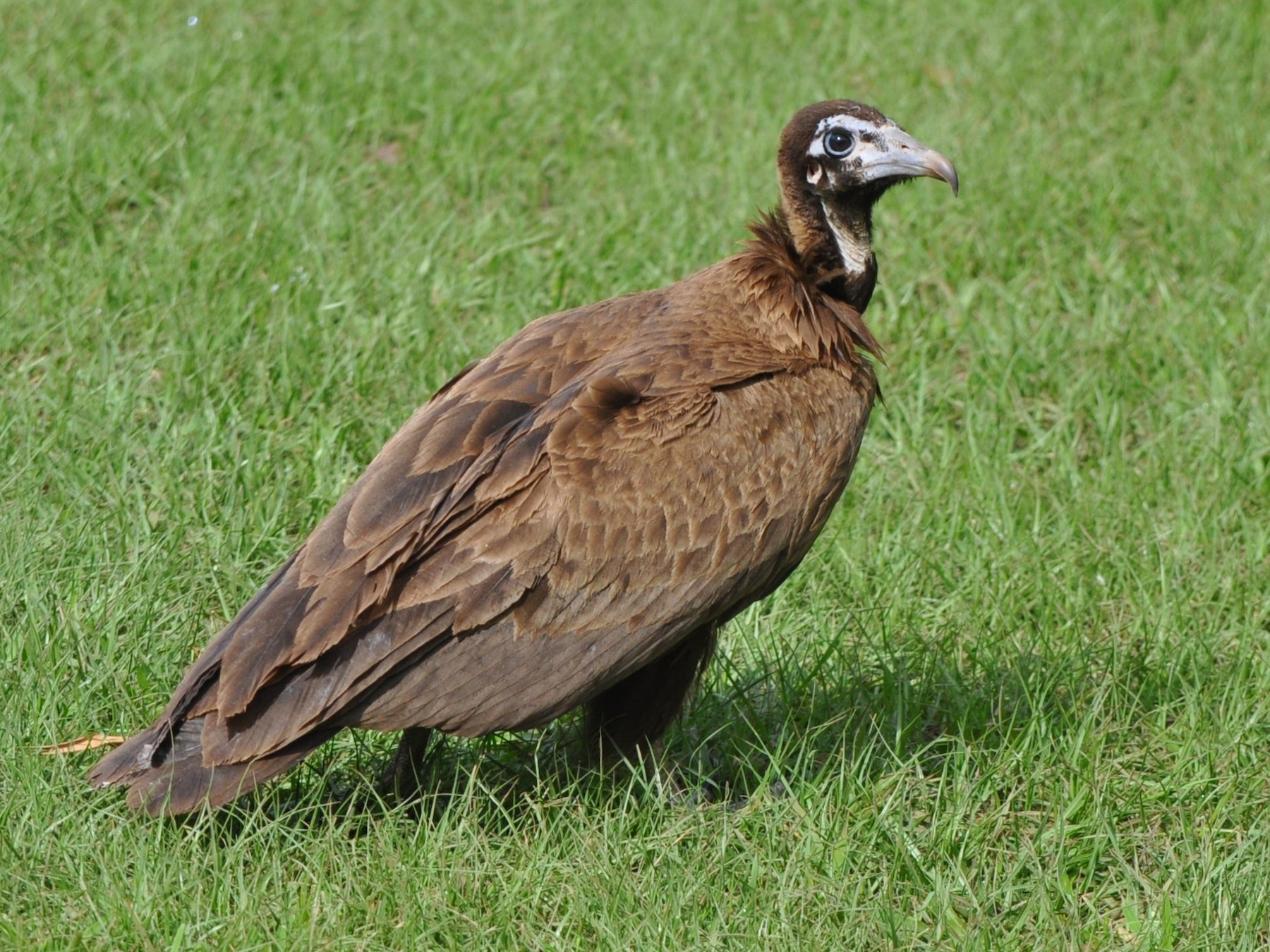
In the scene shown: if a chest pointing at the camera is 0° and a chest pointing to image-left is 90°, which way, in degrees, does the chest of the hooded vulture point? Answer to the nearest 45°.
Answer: approximately 270°
